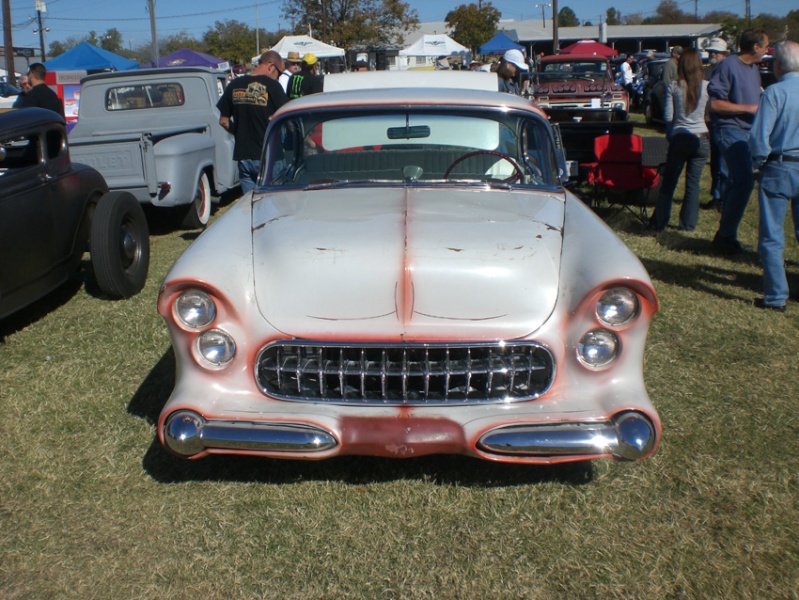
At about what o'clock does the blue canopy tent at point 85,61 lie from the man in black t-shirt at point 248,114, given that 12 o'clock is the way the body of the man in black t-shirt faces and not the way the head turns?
The blue canopy tent is roughly at 10 o'clock from the man in black t-shirt.

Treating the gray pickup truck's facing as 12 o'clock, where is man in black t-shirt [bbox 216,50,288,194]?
The man in black t-shirt is roughly at 4 o'clock from the gray pickup truck.

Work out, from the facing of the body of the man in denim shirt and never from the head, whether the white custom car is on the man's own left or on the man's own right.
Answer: on the man's own left

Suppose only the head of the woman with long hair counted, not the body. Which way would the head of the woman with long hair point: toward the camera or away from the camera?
away from the camera

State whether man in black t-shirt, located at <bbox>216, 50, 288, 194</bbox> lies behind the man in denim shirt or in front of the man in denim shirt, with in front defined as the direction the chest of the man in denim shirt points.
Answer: in front

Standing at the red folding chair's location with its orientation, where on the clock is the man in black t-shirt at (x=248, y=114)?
The man in black t-shirt is roughly at 2 o'clock from the red folding chair.

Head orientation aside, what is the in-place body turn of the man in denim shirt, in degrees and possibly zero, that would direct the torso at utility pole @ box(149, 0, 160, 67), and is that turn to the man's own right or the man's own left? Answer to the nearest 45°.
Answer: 0° — they already face it

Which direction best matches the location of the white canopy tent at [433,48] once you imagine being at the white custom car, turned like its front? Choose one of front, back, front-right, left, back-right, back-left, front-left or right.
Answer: back

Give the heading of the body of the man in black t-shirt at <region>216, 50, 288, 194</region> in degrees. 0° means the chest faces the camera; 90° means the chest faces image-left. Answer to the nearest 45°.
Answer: approximately 225°

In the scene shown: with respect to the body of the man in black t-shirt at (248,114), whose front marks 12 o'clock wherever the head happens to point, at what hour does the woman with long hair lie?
The woman with long hair is roughly at 2 o'clock from the man in black t-shirt.
